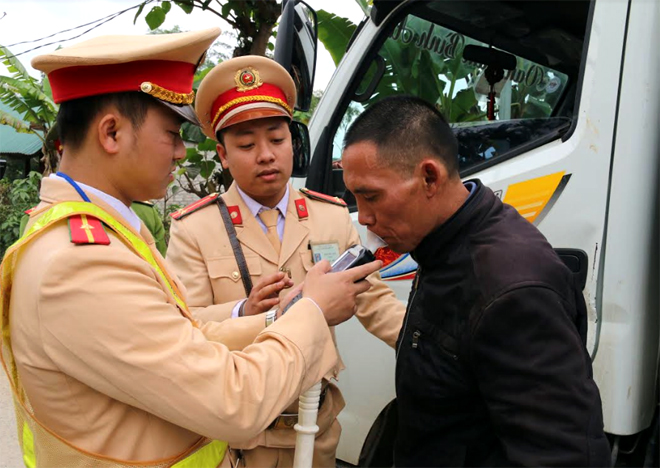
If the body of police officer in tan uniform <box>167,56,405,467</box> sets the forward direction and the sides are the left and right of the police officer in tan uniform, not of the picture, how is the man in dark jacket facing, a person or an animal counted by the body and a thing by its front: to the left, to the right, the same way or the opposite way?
to the right

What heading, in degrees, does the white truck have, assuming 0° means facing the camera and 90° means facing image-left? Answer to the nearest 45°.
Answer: approximately 90°

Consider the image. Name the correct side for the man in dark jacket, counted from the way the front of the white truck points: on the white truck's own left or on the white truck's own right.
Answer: on the white truck's own left

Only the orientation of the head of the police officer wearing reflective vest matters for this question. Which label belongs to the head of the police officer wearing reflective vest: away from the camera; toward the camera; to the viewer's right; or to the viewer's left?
to the viewer's right

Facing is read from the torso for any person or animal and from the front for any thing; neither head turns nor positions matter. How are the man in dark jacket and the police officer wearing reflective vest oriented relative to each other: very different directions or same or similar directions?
very different directions

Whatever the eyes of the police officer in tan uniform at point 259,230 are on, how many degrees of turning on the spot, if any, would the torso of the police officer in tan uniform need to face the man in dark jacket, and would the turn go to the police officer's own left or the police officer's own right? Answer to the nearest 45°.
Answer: approximately 45° to the police officer's own left

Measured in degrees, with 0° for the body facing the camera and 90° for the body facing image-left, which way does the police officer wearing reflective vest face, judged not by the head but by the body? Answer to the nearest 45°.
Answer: approximately 270°

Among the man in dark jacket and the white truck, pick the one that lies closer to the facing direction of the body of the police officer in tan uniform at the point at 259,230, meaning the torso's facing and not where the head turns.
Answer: the man in dark jacket

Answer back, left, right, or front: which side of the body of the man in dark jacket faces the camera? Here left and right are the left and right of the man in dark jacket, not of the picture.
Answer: left

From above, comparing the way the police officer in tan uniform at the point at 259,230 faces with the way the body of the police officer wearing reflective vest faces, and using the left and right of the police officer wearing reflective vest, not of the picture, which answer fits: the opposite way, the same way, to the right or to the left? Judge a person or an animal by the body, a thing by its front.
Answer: to the right
